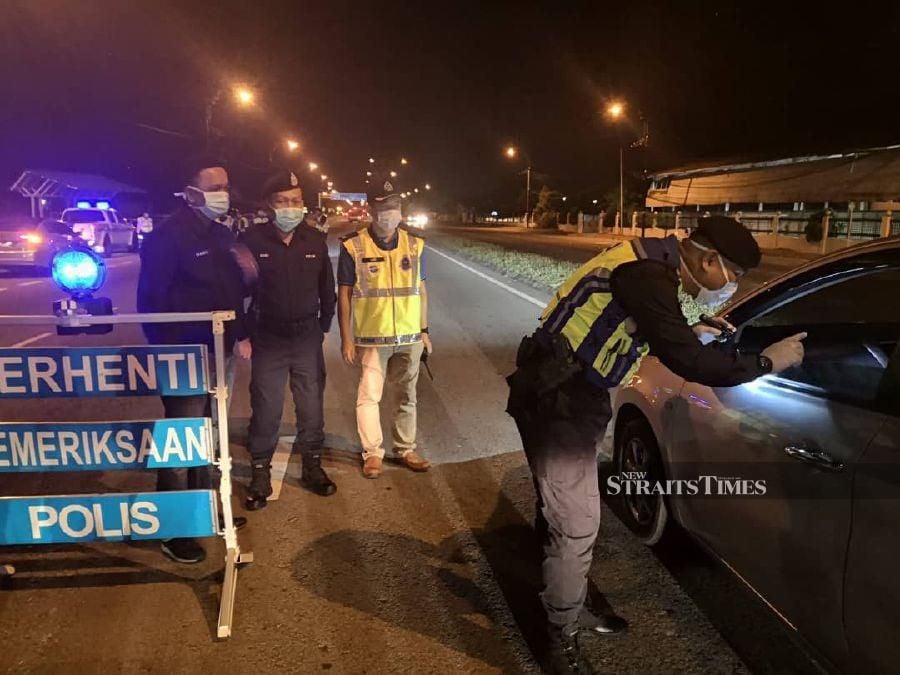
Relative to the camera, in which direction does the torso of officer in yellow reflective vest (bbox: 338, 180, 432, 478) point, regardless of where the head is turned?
toward the camera

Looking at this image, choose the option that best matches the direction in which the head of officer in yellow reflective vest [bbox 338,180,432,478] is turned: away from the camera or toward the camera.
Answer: toward the camera

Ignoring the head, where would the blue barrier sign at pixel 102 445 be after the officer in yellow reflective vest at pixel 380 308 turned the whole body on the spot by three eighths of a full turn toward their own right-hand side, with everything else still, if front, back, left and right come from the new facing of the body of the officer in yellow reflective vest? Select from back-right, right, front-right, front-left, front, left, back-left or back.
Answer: left

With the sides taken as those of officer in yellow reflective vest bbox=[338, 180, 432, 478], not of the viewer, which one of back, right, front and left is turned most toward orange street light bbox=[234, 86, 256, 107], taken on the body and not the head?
back

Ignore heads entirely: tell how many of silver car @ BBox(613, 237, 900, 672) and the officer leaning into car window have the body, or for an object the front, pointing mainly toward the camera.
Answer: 0

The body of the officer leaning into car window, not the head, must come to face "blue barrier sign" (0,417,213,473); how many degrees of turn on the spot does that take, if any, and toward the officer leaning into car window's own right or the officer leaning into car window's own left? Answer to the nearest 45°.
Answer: approximately 180°

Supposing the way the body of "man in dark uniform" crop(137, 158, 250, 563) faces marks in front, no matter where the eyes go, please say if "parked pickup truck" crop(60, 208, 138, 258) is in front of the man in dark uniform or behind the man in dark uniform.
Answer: behind

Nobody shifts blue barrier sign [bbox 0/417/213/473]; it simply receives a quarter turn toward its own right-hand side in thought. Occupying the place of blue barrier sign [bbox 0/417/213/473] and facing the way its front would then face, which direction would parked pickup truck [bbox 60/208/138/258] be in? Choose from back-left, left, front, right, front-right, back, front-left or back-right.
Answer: right

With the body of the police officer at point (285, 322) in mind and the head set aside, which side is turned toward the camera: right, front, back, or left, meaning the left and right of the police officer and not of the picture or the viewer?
front

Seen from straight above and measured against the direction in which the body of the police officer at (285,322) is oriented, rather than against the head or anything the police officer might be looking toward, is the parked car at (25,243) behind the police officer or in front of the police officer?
behind

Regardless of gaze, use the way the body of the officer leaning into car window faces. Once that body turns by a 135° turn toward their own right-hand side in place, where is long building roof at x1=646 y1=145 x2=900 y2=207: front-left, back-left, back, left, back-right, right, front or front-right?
back-right

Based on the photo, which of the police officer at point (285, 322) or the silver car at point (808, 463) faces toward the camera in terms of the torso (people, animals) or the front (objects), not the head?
the police officer

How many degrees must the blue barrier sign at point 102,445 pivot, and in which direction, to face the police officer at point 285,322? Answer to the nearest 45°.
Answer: approximately 135° to its left

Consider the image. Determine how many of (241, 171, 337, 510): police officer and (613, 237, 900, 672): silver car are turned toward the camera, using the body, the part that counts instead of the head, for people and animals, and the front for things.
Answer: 1

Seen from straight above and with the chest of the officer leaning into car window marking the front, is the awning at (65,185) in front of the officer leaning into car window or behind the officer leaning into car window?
behind

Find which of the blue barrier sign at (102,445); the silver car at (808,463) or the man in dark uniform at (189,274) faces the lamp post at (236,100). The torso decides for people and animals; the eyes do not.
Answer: the silver car
